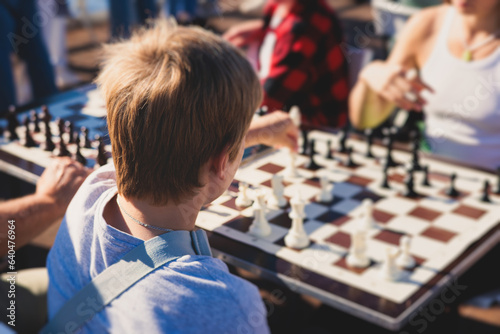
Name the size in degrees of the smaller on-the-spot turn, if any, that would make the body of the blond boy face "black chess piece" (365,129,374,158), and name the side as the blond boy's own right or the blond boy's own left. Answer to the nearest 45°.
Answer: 0° — they already face it

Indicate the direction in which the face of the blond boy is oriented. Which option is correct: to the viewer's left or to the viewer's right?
to the viewer's right

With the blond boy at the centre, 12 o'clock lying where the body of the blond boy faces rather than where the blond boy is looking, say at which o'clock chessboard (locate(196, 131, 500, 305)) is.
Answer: The chessboard is roughly at 12 o'clock from the blond boy.

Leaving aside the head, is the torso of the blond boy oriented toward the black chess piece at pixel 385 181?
yes

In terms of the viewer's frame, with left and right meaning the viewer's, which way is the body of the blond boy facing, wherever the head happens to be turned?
facing away from the viewer and to the right of the viewer

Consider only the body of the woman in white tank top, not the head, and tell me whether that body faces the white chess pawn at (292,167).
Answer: yes

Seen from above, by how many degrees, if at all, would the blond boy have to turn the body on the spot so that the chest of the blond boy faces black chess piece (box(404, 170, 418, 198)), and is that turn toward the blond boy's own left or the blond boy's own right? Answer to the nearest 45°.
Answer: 0° — they already face it

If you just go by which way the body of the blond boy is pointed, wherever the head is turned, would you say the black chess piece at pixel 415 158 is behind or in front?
in front

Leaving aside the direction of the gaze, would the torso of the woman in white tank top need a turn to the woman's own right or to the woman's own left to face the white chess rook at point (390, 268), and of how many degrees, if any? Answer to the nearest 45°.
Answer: approximately 45° to the woman's own left
